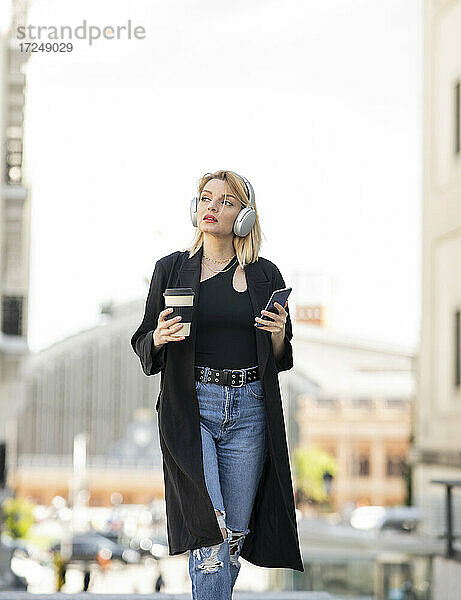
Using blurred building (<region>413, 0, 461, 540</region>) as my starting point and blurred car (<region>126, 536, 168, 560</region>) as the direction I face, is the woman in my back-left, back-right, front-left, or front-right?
back-left

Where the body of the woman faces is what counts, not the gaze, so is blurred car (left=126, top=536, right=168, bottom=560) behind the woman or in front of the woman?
behind

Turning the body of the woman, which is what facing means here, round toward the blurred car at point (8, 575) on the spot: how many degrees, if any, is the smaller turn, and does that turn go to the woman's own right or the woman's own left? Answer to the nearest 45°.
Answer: approximately 180°

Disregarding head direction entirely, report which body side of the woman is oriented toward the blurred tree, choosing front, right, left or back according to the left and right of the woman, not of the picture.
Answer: back

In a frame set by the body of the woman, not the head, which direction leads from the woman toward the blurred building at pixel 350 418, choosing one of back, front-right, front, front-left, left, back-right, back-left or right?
back

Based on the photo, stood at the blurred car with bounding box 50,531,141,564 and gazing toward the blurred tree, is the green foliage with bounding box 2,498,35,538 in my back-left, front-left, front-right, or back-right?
back-left

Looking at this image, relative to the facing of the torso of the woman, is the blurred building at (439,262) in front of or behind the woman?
behind

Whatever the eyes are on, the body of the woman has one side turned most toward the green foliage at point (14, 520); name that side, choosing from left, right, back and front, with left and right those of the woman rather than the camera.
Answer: back

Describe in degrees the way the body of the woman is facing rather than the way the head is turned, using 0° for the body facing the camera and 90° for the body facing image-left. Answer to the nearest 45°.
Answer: approximately 0°
